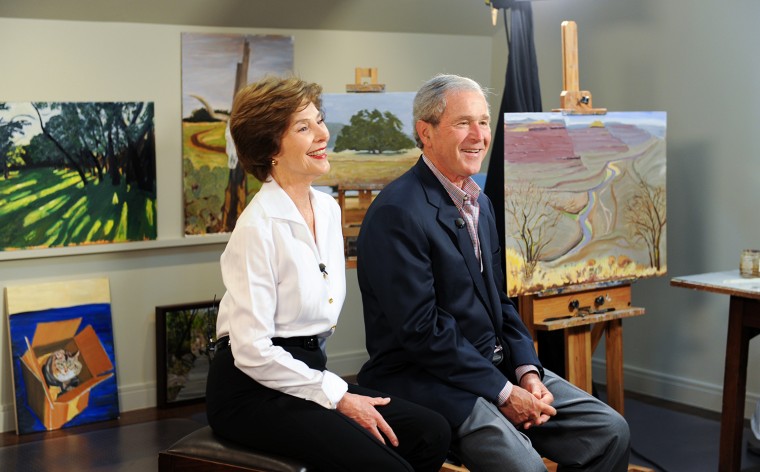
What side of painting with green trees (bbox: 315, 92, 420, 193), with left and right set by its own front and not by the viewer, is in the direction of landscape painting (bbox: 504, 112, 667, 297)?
left

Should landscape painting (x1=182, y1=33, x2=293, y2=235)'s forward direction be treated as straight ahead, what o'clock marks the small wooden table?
The small wooden table is roughly at 10 o'clock from the landscape painting.

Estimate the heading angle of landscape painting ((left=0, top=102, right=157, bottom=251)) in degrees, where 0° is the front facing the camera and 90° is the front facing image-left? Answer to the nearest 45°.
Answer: approximately 0°

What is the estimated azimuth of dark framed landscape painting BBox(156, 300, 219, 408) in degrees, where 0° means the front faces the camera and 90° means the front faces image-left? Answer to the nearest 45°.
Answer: approximately 315°

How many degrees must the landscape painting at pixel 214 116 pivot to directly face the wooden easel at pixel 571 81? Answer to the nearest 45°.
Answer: approximately 45° to its left

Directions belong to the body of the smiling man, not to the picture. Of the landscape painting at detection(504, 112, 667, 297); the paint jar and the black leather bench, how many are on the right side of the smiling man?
1

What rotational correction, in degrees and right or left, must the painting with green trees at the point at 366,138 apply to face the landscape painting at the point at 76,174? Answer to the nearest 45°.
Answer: approximately 90° to its right

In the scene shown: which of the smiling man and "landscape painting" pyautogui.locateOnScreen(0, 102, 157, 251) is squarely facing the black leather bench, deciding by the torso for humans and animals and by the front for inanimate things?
the landscape painting

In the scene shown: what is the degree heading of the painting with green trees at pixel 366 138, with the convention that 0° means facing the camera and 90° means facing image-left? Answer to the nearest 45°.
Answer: approximately 0°

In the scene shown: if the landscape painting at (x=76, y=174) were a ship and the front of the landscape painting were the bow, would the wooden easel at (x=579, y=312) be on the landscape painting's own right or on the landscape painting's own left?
on the landscape painting's own left

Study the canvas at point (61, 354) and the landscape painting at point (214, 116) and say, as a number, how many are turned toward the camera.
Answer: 2
